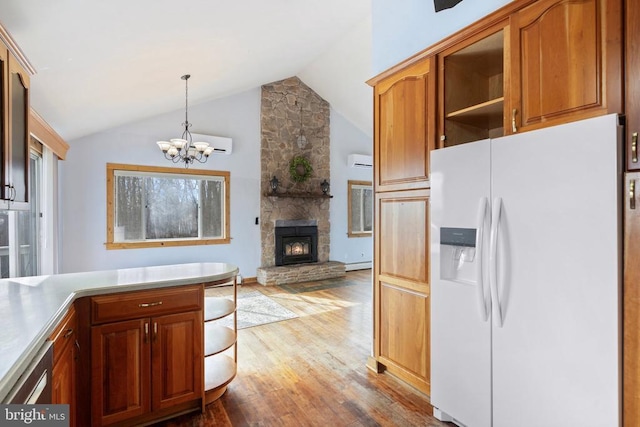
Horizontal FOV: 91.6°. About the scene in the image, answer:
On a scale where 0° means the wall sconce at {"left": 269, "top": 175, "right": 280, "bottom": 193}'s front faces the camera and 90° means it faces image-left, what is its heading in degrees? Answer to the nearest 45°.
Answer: approximately 0°

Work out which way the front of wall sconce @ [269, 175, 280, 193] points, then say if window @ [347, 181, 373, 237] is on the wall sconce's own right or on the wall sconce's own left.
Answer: on the wall sconce's own left

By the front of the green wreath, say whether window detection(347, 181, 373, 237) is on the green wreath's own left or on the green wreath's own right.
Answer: on the green wreath's own left

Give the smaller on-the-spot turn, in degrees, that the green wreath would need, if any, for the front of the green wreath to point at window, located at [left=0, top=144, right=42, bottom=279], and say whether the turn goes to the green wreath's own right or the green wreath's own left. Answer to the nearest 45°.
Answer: approximately 45° to the green wreath's own right

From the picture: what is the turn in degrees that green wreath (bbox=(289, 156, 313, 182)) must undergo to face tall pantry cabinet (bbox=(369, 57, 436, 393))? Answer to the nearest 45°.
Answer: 0° — it already faces it

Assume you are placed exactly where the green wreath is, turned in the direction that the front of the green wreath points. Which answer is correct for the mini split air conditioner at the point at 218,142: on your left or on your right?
on your right

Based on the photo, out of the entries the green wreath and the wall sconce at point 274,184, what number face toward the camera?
2

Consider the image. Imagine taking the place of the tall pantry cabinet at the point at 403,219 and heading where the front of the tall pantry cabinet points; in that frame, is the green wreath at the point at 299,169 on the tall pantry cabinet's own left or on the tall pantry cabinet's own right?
on the tall pantry cabinet's own right
